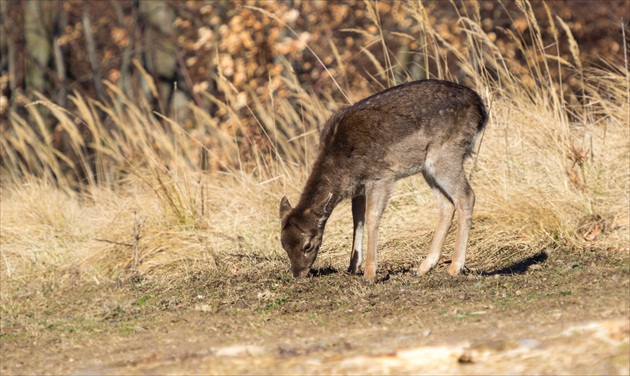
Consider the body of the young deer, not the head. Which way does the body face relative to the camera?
to the viewer's left
